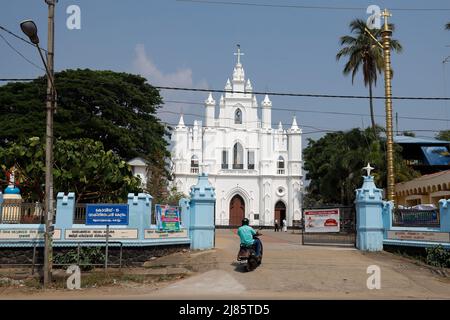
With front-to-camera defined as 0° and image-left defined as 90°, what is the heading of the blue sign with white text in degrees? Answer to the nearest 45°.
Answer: approximately 0°

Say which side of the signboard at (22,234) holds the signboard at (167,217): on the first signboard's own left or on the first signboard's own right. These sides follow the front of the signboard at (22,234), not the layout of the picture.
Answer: on the first signboard's own left

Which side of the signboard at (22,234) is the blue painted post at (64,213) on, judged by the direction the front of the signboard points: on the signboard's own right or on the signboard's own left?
on the signboard's own left

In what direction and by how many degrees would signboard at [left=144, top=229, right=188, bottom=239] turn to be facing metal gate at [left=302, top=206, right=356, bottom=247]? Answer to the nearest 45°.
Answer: approximately 90° to its left

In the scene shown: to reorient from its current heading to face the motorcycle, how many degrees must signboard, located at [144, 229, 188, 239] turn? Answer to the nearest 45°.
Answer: approximately 45° to its left

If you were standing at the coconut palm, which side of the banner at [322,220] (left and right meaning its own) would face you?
back

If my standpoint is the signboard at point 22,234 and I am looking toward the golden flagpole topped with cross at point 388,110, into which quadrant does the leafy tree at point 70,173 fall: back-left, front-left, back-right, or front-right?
front-left

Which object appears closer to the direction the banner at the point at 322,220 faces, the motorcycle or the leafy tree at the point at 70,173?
the motorcycle

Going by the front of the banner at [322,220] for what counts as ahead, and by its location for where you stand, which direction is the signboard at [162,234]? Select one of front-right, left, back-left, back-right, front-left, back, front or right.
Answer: front-right

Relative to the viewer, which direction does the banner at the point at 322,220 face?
toward the camera

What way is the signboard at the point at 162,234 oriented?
toward the camera

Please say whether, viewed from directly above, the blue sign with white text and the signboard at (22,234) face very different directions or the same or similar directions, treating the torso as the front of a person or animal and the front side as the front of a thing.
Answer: same or similar directions

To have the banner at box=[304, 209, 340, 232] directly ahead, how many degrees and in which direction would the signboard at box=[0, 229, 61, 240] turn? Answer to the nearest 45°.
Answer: approximately 90° to its left

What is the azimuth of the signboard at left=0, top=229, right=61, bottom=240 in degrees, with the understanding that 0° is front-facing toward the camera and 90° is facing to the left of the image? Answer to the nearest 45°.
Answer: approximately 0°

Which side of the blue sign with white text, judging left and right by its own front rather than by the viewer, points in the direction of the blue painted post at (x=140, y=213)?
left

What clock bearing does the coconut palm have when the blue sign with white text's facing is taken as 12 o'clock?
The coconut palm is roughly at 8 o'clock from the blue sign with white text.

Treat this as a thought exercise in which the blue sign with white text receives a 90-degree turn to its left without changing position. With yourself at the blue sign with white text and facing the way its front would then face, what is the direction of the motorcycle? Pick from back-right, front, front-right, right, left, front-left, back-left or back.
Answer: front-right

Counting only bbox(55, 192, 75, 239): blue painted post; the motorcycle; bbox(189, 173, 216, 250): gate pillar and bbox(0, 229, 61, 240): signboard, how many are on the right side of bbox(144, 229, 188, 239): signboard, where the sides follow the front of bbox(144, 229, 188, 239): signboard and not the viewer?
2

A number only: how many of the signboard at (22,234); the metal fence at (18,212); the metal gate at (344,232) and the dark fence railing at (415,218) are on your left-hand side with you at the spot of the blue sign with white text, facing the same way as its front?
2
